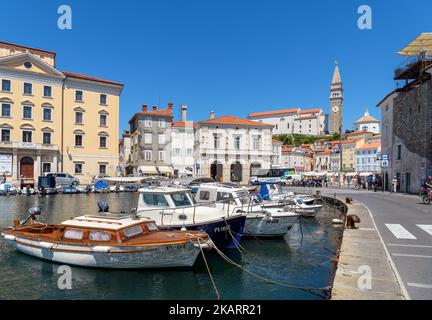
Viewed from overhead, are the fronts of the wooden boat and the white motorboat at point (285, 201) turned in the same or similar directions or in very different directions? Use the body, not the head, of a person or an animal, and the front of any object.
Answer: same or similar directions

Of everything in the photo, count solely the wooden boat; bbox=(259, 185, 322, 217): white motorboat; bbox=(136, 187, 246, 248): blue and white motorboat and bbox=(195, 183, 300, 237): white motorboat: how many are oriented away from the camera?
0

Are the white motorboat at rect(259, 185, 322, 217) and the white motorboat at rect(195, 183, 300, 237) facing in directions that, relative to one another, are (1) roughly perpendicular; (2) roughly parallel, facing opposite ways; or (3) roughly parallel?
roughly parallel

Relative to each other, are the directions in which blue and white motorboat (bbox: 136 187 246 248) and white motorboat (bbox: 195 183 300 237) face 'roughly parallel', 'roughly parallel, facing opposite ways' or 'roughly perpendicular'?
roughly parallel

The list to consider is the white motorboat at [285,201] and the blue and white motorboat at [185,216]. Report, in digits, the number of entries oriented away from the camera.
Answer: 0

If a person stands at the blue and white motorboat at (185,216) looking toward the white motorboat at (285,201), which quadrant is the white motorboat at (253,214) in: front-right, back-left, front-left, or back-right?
front-right

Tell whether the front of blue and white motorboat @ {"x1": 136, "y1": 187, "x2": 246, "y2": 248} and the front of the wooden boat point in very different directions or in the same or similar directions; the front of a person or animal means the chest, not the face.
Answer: same or similar directions

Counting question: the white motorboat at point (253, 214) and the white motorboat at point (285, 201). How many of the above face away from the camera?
0
